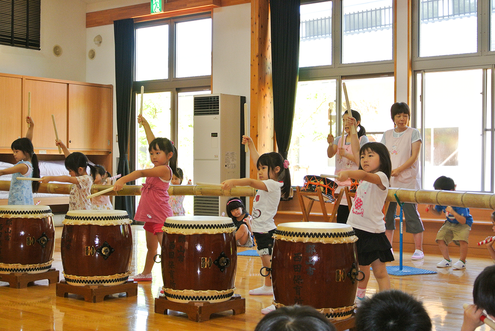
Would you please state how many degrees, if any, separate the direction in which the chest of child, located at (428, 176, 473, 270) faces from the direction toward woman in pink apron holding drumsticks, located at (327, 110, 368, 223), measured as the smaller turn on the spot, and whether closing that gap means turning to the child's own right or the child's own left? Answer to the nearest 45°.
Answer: approximately 90° to the first child's own right

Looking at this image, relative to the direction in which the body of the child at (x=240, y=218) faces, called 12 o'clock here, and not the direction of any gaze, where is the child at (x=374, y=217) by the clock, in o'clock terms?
the child at (x=374, y=217) is roughly at 10 o'clock from the child at (x=240, y=218).

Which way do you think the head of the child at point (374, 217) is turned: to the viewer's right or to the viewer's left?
to the viewer's left

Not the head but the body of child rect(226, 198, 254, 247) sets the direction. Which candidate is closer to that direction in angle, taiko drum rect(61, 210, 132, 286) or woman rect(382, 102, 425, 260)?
the taiko drum

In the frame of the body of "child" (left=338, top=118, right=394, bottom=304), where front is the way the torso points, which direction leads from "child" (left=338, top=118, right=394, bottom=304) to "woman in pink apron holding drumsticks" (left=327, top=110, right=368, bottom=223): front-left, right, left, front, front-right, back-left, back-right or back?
back-right

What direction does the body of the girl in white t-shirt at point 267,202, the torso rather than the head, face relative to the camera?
to the viewer's left

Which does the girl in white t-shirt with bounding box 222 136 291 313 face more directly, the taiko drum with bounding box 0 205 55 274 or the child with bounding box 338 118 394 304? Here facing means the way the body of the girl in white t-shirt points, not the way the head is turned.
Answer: the taiko drum

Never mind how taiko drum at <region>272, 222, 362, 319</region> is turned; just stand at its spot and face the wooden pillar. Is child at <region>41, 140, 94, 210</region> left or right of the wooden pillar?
left
